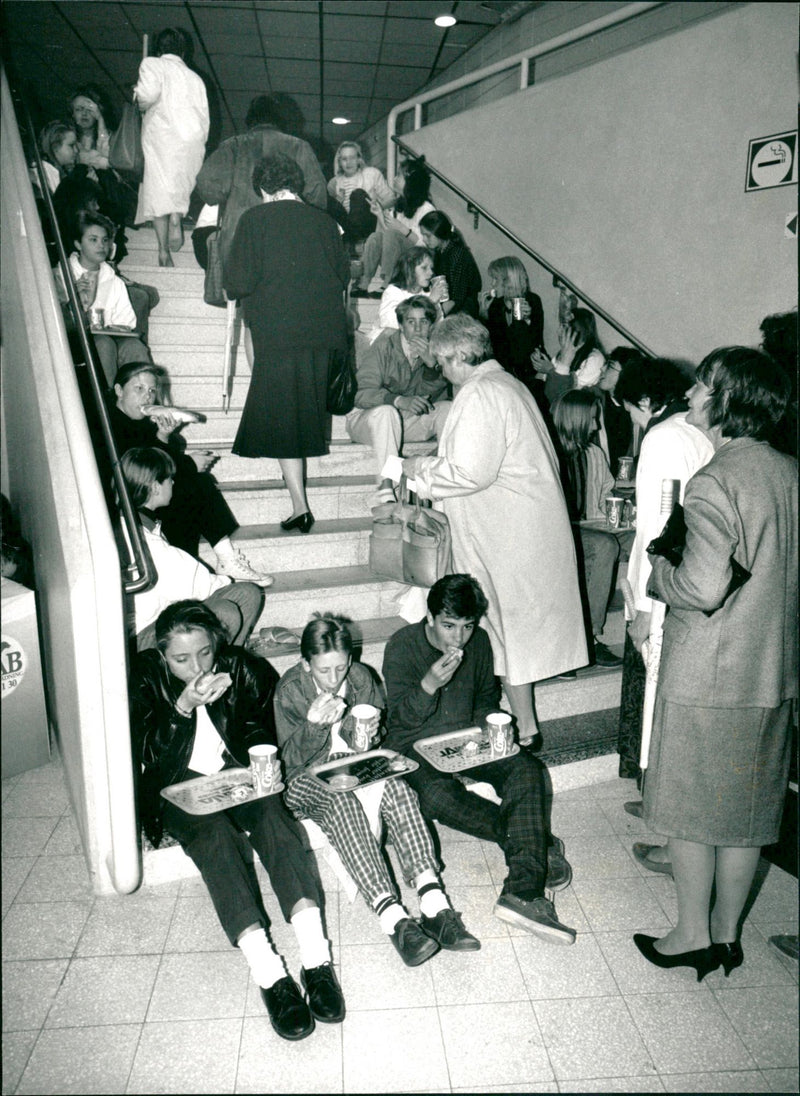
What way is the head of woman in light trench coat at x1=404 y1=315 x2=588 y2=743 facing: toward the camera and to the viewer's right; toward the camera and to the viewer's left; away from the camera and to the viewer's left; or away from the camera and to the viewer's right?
away from the camera and to the viewer's left

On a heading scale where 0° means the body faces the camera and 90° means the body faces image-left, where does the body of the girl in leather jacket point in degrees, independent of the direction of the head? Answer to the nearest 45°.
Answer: approximately 315°

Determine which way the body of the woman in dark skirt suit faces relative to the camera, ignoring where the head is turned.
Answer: away from the camera

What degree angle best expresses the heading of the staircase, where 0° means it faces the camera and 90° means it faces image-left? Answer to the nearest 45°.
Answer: approximately 0°

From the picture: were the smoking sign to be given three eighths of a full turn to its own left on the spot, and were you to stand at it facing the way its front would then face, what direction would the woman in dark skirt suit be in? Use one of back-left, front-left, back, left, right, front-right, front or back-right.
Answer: back-right

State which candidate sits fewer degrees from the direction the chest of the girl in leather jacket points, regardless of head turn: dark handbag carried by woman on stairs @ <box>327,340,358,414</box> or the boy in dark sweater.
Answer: the boy in dark sweater

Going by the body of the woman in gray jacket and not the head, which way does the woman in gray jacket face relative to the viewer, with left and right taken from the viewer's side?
facing away from the viewer and to the left of the viewer
